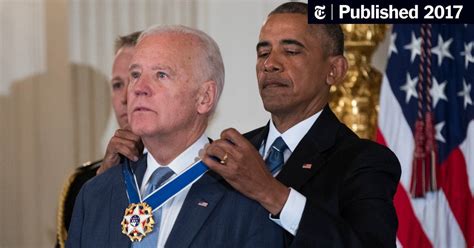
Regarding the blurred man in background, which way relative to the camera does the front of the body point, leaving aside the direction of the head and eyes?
toward the camera

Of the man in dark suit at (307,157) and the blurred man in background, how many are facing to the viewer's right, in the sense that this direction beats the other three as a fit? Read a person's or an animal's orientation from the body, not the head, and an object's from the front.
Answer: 0

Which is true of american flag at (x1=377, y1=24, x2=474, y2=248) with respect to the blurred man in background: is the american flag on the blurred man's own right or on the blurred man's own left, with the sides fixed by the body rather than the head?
on the blurred man's own left

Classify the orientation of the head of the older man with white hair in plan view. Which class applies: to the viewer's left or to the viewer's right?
to the viewer's left

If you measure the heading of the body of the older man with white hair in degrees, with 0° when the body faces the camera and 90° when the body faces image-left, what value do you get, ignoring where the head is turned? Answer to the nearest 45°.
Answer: approximately 45°

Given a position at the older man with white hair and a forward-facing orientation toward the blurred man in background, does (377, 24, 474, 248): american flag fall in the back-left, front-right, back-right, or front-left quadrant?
front-right

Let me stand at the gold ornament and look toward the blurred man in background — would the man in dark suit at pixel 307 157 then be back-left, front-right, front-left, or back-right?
front-left

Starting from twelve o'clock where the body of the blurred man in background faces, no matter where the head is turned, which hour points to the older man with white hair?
The older man with white hair is roughly at 12 o'clock from the blurred man in background.

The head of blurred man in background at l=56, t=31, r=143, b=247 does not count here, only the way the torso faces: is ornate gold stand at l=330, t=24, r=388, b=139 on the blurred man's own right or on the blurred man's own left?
on the blurred man's own left

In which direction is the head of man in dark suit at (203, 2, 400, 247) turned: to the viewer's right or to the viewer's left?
to the viewer's left

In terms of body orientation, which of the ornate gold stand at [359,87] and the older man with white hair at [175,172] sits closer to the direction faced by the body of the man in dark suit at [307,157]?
the older man with white hair

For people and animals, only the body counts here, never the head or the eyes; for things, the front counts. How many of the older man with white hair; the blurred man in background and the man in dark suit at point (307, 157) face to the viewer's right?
0

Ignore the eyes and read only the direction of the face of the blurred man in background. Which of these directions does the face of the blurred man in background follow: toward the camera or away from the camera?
toward the camera

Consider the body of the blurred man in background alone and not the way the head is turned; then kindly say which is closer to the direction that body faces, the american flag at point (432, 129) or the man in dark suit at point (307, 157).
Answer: the man in dark suit
